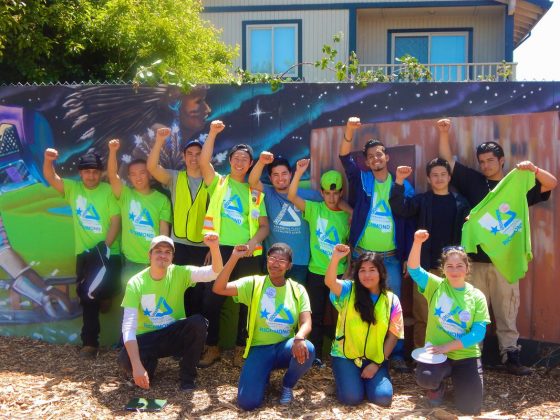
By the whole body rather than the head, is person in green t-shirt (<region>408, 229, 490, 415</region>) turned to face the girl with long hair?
no

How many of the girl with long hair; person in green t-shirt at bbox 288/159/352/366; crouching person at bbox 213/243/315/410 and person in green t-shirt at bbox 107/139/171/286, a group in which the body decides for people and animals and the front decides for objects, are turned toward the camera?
4

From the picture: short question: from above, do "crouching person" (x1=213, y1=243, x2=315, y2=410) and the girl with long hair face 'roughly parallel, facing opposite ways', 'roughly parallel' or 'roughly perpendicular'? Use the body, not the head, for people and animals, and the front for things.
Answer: roughly parallel

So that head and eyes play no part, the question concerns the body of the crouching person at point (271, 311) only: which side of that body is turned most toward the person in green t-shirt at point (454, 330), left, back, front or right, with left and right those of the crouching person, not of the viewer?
left

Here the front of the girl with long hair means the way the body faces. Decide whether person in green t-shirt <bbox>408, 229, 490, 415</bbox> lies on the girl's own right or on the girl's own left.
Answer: on the girl's own left

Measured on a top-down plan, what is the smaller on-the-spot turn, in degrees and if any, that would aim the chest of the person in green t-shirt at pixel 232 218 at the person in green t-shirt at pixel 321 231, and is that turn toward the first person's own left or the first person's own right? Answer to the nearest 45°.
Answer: approximately 90° to the first person's own left

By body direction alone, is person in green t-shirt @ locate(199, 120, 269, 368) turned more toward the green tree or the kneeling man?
the kneeling man

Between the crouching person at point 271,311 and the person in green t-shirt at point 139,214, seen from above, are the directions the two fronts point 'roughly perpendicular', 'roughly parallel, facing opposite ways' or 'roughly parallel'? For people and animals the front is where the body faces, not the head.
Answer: roughly parallel

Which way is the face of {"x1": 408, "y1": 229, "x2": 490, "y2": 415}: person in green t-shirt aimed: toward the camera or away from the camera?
toward the camera

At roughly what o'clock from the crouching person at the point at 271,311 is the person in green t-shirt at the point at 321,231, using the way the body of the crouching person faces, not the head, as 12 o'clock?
The person in green t-shirt is roughly at 7 o'clock from the crouching person.

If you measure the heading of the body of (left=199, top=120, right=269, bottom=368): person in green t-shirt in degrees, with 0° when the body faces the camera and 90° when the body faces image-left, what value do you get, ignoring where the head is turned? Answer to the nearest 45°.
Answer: approximately 0°

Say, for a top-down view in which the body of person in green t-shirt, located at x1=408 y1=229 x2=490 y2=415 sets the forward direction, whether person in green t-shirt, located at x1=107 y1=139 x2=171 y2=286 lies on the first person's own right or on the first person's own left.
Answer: on the first person's own right

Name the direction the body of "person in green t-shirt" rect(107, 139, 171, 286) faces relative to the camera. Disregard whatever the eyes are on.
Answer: toward the camera

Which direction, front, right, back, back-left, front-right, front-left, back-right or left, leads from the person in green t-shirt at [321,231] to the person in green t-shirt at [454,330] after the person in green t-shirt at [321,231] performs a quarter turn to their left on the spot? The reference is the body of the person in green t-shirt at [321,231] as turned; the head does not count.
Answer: front-right

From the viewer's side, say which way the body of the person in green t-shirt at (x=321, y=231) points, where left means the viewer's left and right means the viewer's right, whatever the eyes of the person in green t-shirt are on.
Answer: facing the viewer

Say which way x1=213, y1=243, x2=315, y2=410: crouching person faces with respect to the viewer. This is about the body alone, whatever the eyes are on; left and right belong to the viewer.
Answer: facing the viewer

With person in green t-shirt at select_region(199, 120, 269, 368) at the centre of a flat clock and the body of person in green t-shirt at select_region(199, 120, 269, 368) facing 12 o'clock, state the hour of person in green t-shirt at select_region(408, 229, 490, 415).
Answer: person in green t-shirt at select_region(408, 229, 490, 415) is roughly at 10 o'clock from person in green t-shirt at select_region(199, 120, 269, 368).

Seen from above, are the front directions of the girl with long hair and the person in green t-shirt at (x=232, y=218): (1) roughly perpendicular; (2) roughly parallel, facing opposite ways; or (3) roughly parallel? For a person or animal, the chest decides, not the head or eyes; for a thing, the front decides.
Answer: roughly parallel

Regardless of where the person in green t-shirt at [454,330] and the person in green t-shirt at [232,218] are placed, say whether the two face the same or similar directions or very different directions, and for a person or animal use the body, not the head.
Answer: same or similar directions
